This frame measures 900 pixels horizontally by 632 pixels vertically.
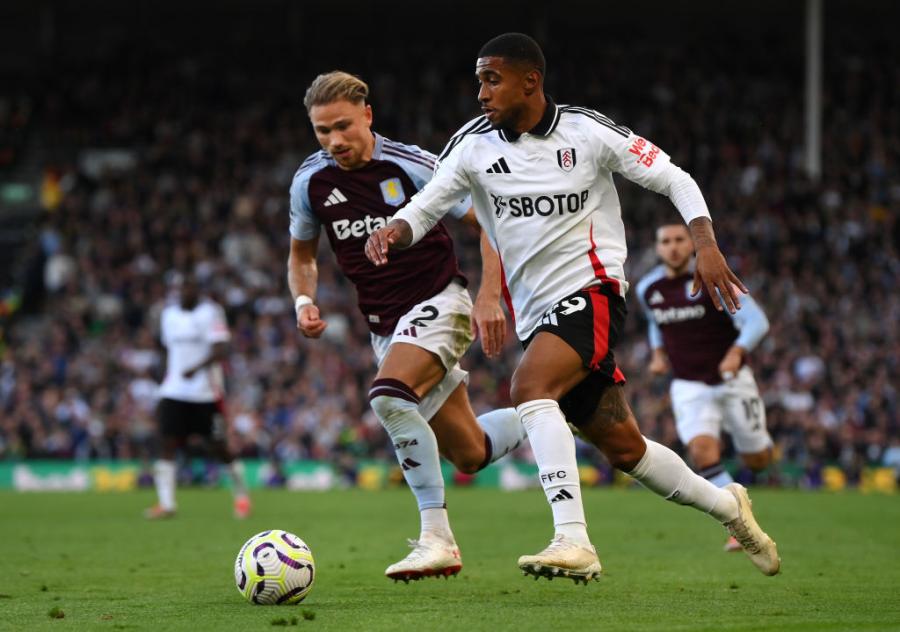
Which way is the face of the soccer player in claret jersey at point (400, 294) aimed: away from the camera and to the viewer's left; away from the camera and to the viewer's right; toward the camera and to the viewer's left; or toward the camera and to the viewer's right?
toward the camera and to the viewer's left

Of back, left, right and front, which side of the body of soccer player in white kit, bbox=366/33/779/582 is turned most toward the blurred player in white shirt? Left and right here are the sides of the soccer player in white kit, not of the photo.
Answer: right

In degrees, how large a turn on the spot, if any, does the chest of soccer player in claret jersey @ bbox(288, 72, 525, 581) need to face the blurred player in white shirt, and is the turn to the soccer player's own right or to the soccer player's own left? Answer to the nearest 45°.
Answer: approximately 135° to the soccer player's own right

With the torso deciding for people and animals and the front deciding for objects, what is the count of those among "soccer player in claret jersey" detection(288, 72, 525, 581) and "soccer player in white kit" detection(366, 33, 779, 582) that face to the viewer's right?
0

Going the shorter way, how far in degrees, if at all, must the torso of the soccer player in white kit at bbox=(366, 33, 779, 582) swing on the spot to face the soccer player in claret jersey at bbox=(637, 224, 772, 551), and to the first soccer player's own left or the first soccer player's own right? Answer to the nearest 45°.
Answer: approximately 135° to the first soccer player's own right

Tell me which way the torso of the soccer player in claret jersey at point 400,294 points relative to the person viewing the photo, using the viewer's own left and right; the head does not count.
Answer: facing the viewer and to the left of the viewer

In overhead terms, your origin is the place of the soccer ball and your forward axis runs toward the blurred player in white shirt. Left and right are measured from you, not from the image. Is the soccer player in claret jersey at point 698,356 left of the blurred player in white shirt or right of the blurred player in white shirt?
right

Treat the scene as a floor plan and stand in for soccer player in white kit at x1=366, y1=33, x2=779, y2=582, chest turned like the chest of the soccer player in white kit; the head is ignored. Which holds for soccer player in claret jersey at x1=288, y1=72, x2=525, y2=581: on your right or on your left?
on your right

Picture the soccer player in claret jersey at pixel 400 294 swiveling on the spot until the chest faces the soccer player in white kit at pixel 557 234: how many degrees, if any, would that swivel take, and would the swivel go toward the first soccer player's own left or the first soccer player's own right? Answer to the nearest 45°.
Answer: approximately 90° to the first soccer player's own left
